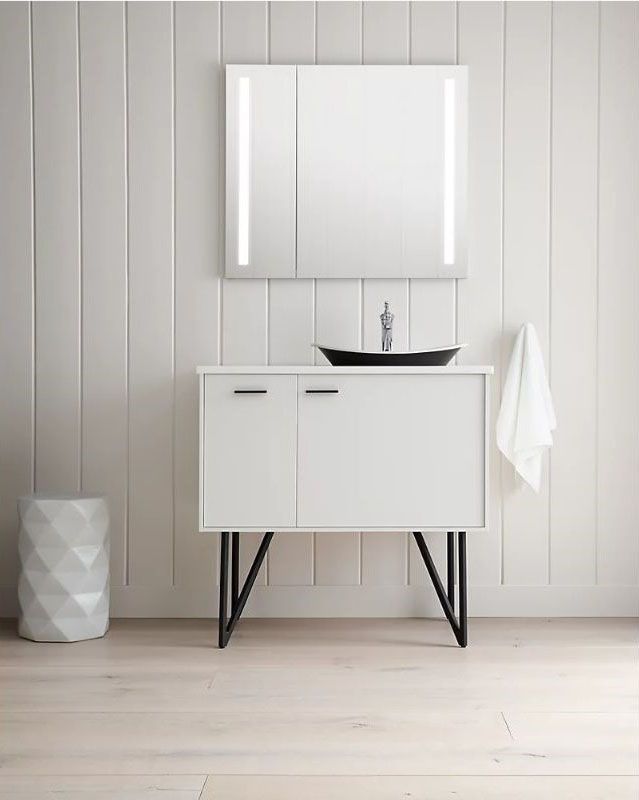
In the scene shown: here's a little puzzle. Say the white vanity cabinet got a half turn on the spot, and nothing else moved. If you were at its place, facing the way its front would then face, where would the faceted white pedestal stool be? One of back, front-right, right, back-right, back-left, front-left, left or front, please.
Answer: left
